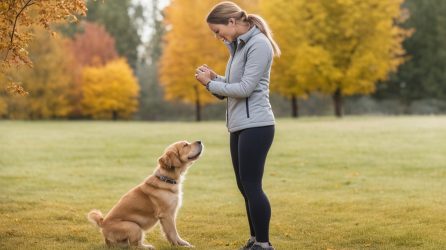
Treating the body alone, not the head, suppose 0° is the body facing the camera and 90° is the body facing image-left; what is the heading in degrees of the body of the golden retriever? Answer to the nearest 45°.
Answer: approximately 270°

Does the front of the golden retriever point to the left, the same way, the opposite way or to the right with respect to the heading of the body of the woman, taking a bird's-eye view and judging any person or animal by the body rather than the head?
the opposite way

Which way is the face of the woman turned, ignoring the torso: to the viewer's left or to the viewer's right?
to the viewer's left

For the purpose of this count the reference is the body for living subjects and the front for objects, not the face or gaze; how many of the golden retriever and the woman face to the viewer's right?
1

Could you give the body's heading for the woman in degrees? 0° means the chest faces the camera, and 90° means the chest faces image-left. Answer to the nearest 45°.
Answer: approximately 90°

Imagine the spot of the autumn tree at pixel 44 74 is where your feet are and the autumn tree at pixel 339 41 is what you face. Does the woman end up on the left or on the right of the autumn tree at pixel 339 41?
right

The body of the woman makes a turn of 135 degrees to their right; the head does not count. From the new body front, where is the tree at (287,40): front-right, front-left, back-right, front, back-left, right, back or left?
front-left

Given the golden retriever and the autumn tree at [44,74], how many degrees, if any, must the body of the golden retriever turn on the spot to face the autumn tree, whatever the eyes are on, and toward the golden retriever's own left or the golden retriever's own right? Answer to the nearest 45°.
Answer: approximately 90° to the golden retriever's own left

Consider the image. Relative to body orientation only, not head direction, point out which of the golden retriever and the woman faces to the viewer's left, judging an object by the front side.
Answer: the woman
